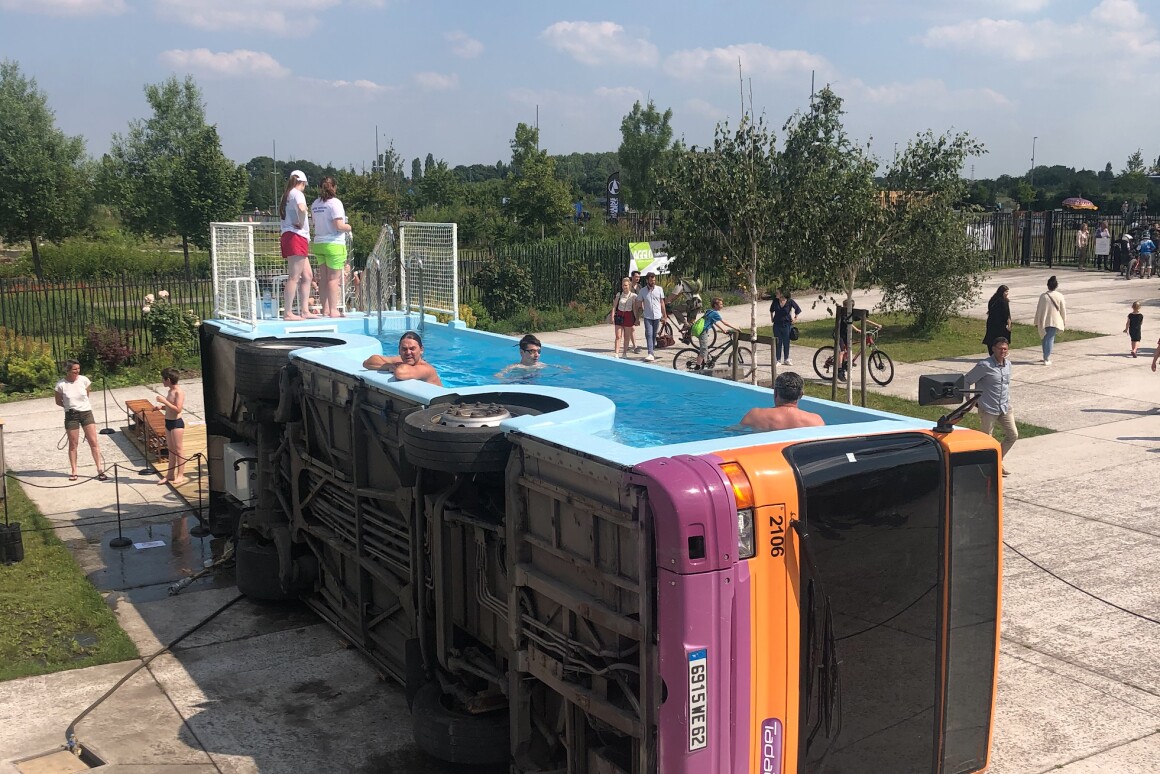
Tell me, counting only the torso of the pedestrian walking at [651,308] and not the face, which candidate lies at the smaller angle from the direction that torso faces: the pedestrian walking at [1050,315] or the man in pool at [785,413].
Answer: the man in pool

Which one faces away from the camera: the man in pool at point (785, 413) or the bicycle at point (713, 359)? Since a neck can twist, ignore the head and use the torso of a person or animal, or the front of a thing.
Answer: the man in pool

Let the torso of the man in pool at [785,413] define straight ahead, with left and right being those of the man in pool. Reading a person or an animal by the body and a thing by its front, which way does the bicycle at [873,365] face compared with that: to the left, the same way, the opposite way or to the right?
to the right

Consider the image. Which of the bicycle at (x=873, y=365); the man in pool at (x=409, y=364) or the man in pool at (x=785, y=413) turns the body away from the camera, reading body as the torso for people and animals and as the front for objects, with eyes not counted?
the man in pool at (x=785, y=413)

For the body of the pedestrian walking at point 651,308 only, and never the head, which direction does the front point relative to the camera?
toward the camera

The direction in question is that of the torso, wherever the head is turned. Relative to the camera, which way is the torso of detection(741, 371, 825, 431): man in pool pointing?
away from the camera

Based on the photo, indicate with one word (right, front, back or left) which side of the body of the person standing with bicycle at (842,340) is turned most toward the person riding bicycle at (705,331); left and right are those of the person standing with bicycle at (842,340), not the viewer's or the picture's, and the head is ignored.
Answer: back

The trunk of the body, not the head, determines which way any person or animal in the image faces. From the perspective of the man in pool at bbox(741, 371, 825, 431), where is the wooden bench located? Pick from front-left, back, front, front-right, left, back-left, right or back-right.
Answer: front-left

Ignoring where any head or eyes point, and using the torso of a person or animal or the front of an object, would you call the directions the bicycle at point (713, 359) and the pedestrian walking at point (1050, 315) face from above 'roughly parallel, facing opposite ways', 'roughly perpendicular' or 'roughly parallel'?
roughly perpendicular

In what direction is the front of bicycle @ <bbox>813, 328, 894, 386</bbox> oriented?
to the viewer's right

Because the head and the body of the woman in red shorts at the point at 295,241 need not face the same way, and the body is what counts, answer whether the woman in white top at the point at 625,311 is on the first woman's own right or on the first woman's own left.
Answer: on the first woman's own left

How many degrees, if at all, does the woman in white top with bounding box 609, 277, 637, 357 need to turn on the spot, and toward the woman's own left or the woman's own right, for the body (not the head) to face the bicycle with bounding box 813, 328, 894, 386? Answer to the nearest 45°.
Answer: approximately 45° to the woman's own left

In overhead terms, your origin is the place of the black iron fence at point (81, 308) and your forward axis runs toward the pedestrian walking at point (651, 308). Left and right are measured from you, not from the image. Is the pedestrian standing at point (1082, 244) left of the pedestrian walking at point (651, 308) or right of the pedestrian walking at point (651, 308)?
left

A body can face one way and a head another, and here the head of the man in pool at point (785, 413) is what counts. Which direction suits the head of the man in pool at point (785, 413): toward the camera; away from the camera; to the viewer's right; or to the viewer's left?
away from the camera

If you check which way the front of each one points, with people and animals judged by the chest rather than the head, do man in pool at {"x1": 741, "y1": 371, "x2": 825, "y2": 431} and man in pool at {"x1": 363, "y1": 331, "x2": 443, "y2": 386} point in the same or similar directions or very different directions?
very different directions
